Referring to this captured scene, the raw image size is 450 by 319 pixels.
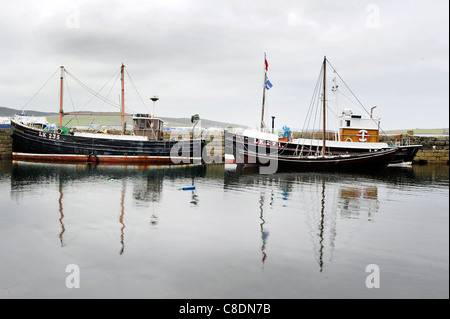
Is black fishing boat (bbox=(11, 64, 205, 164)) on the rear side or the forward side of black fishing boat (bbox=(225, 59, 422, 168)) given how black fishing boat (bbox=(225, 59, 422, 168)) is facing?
on the forward side

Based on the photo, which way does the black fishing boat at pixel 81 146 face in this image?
to the viewer's left

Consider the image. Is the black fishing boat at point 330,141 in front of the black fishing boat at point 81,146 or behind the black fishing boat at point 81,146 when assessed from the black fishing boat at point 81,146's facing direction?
behind

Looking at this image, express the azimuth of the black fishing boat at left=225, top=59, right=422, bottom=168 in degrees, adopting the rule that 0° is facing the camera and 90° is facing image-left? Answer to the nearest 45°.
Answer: approximately 90°
